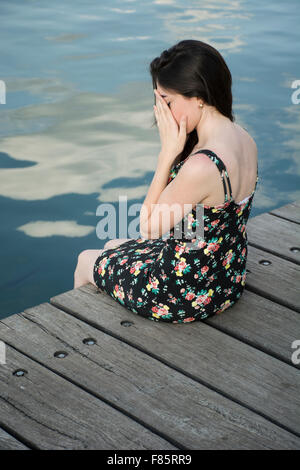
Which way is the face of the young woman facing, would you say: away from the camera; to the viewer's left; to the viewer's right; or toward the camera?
to the viewer's left

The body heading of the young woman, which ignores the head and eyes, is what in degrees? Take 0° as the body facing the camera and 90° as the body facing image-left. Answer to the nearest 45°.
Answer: approximately 135°
